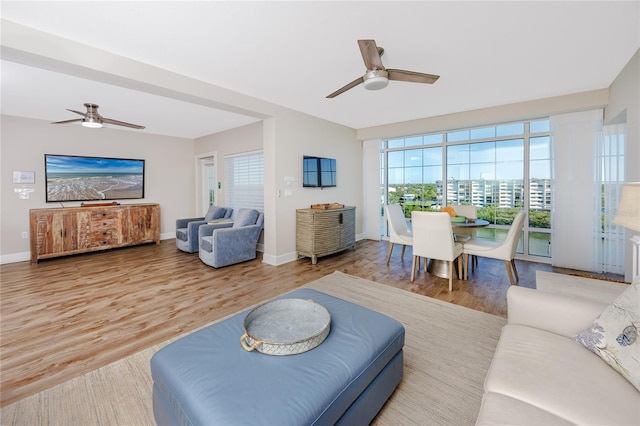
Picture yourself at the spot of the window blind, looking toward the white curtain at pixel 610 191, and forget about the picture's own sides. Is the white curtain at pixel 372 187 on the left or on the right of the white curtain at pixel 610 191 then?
left

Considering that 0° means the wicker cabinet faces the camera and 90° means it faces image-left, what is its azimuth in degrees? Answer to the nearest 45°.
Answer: approximately 315°

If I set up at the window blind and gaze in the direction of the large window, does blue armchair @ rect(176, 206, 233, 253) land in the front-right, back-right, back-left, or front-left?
back-right

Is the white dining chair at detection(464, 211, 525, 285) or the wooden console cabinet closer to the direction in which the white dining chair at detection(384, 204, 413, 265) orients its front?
the white dining chair

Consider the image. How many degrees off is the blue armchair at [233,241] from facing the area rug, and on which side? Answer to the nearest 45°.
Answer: approximately 45° to its left

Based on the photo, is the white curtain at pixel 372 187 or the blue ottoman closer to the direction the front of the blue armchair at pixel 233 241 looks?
the blue ottoman

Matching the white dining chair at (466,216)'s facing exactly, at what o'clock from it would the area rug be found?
The area rug is roughly at 12 o'clock from the white dining chair.

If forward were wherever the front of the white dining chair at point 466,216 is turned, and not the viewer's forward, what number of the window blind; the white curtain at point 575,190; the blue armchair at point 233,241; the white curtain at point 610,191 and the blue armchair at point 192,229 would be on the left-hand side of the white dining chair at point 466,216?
2
